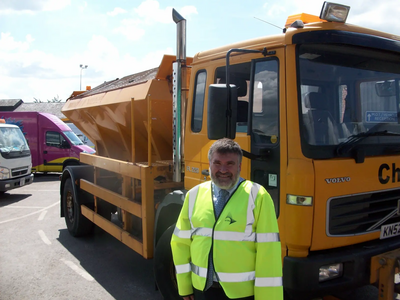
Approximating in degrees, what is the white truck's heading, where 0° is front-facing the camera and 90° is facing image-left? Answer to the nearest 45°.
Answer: approximately 315°

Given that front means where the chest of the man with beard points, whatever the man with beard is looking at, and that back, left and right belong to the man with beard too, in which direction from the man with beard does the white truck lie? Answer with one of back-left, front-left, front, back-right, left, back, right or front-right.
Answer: back-right
